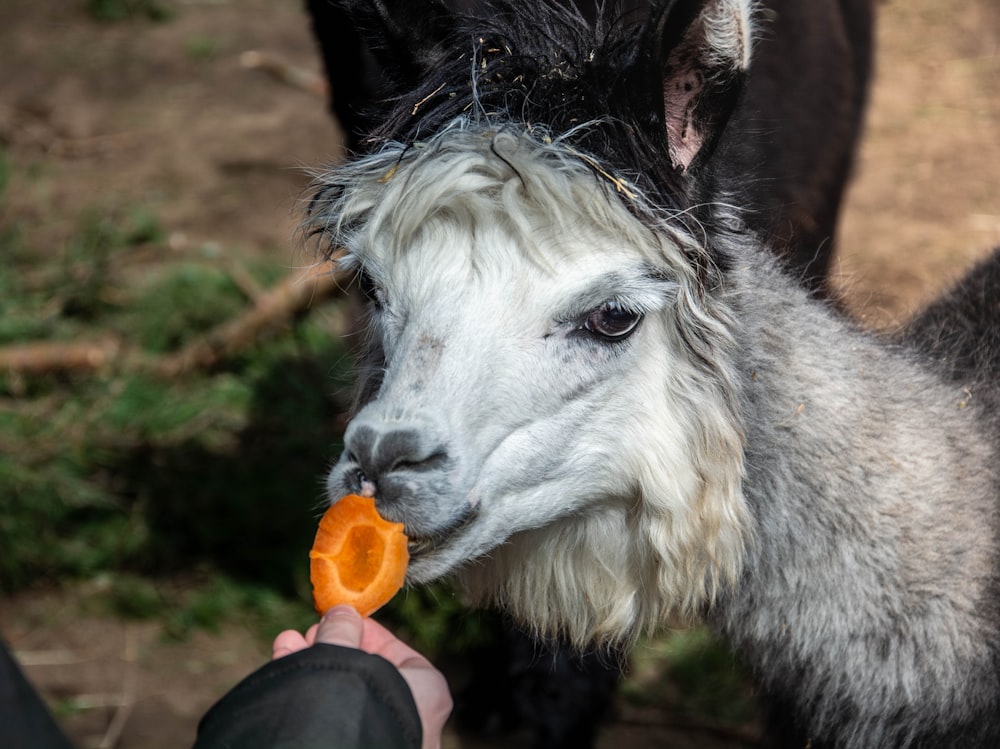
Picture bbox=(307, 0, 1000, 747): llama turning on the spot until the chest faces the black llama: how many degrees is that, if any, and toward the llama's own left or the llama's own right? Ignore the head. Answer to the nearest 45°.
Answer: approximately 135° to the llama's own right

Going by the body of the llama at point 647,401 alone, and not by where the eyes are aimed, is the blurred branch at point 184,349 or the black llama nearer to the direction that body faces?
the blurred branch

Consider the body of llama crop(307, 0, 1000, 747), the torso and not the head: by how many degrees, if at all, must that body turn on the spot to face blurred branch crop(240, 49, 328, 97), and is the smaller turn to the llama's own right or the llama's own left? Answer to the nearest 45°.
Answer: approximately 90° to the llama's own right

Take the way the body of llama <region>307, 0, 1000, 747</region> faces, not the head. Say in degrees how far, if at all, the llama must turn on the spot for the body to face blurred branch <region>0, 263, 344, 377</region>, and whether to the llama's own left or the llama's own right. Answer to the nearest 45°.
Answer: approximately 90° to the llama's own right
